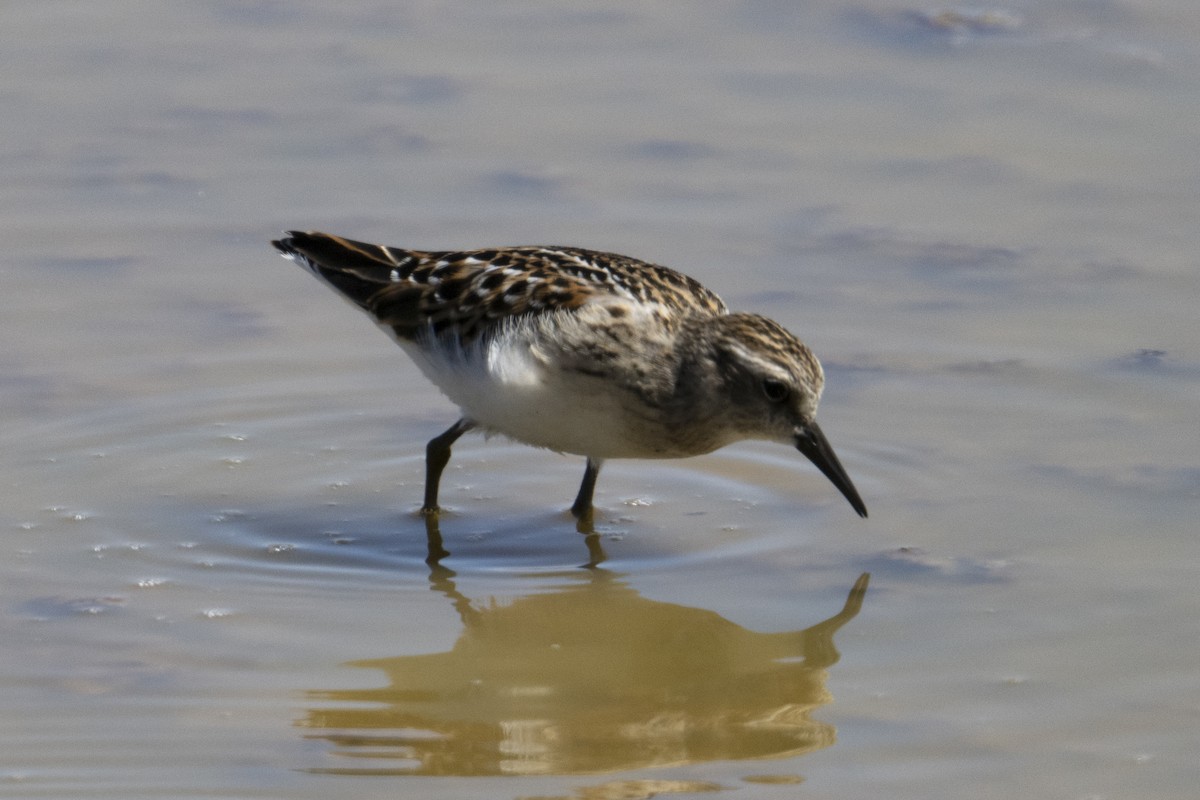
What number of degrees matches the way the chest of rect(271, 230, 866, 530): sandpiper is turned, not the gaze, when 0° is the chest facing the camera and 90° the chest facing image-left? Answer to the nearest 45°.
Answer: approximately 270°
